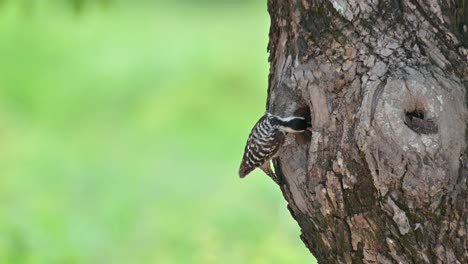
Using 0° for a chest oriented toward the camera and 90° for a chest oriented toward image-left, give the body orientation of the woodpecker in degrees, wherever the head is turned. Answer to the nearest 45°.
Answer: approximately 270°
